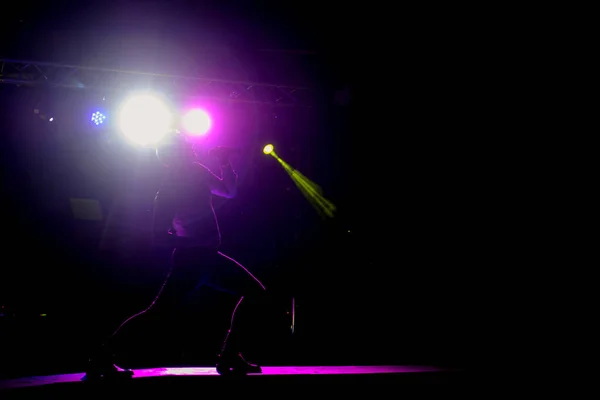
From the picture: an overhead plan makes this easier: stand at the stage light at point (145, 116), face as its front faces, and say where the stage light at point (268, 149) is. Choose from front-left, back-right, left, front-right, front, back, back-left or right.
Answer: left

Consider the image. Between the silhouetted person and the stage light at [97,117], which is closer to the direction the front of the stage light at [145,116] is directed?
the silhouetted person

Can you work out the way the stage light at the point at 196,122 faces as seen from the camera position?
facing the viewer

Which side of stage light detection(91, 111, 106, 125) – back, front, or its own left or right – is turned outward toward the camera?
front

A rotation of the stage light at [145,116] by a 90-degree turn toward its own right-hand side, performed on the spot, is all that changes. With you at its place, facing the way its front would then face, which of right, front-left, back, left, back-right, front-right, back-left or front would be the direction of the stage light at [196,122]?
back

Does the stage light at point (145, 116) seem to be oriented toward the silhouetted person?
yes

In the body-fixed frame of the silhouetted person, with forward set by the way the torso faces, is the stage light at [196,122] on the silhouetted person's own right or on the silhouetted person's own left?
on the silhouetted person's own left

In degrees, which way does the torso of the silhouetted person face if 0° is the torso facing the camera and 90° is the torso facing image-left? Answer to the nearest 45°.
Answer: approximately 270°

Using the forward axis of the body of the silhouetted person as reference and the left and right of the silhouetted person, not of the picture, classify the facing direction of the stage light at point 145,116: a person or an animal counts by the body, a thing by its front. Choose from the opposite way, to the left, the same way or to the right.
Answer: to the right

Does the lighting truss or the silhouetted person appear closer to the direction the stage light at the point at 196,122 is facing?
the silhouetted person
